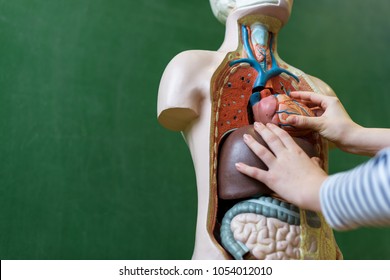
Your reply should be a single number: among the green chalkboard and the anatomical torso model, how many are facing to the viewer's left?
0

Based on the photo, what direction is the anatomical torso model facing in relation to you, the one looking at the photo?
facing the viewer and to the right of the viewer

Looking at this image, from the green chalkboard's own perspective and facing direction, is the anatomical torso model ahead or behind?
ahead

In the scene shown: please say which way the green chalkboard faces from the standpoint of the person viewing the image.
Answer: facing the viewer

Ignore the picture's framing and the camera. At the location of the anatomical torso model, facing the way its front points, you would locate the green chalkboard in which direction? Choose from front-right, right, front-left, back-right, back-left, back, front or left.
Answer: back
